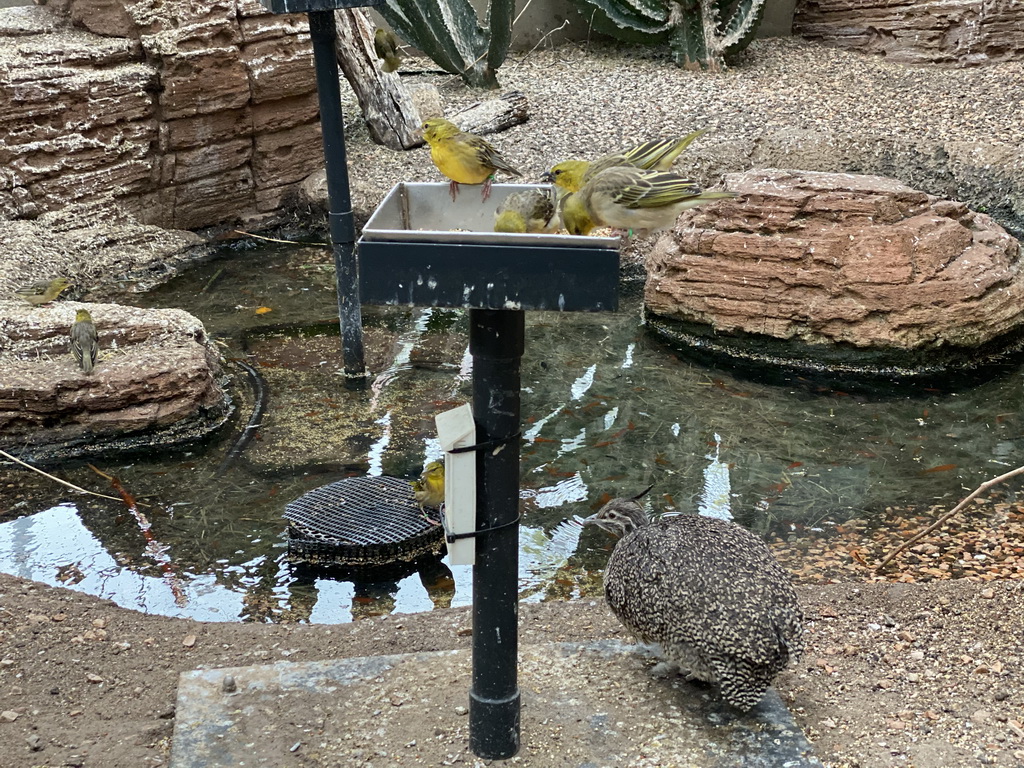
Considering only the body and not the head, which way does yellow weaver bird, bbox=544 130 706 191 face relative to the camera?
to the viewer's left

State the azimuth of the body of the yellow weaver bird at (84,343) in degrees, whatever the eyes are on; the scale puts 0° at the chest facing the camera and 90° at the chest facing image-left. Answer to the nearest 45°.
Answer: approximately 180°

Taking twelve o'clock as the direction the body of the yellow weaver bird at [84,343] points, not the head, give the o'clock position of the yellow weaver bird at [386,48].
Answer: the yellow weaver bird at [386,48] is roughly at 1 o'clock from the yellow weaver bird at [84,343].

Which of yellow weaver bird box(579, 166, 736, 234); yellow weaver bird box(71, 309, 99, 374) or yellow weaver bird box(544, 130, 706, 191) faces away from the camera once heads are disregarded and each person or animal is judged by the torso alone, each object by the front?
yellow weaver bird box(71, 309, 99, 374)

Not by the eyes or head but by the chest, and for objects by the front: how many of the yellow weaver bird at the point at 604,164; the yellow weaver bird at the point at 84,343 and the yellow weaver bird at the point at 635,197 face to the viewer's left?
2

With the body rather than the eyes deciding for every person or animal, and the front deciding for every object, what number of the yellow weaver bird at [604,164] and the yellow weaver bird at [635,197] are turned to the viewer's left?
2

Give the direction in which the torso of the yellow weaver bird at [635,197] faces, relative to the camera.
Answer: to the viewer's left

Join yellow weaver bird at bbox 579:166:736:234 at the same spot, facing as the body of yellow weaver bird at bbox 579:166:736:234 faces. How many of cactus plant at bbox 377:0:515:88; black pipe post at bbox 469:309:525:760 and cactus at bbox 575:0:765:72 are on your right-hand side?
2
